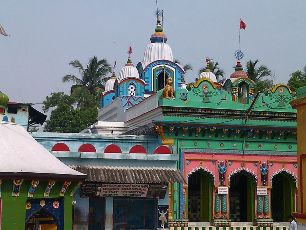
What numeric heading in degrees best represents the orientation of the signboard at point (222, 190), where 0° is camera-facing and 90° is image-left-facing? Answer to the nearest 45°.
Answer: approximately 0°

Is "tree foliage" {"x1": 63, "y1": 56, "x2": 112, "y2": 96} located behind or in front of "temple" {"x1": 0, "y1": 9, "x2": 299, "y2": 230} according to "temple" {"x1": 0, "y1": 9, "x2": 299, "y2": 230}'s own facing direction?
behind

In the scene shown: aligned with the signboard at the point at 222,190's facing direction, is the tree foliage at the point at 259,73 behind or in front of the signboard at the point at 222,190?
behind

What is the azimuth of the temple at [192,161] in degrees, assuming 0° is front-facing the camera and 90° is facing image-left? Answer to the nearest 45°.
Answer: approximately 0°

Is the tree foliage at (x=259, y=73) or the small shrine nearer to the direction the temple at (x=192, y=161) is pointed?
the small shrine

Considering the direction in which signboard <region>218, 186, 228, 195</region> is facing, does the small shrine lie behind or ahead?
ahead

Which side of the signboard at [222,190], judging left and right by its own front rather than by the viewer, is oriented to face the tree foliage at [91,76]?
back

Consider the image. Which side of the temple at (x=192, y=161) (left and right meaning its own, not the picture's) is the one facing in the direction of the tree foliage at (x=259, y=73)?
back
